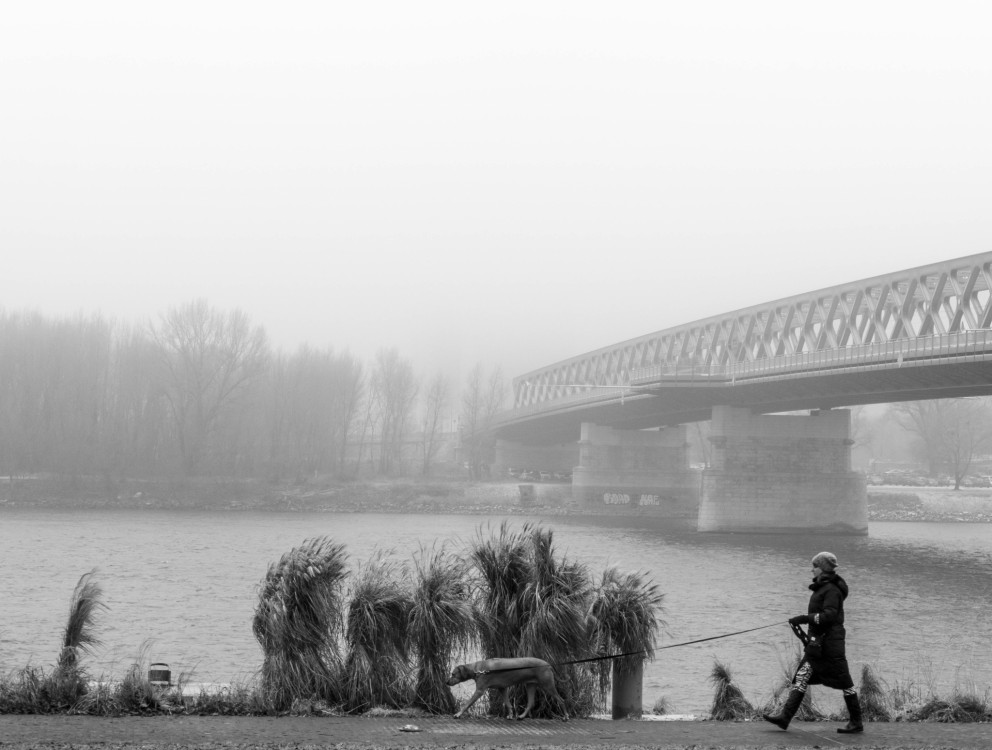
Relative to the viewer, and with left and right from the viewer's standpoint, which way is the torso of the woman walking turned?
facing to the left of the viewer

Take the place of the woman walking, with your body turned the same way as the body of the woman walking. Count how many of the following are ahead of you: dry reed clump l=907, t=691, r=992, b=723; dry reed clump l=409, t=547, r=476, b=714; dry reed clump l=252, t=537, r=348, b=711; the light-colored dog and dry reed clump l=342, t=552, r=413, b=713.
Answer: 4

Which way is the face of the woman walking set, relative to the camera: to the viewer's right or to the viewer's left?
to the viewer's left

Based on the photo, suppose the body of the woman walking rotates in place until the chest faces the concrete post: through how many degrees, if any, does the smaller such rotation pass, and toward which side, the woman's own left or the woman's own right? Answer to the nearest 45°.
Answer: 0° — they already face it

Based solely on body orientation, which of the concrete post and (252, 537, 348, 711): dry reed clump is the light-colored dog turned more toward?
the dry reed clump

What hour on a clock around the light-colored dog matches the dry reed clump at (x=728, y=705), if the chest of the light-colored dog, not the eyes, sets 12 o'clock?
The dry reed clump is roughly at 5 o'clock from the light-colored dog.

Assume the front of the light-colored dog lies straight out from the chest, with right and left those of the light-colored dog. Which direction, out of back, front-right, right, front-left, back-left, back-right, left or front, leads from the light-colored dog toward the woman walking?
back

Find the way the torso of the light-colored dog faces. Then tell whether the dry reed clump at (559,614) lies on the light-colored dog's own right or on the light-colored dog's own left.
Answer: on the light-colored dog's own right

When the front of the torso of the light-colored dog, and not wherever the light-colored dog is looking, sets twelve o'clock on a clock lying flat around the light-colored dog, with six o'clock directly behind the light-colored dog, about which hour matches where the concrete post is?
The concrete post is roughly at 5 o'clock from the light-colored dog.

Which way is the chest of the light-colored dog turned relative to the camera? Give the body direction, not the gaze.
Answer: to the viewer's left

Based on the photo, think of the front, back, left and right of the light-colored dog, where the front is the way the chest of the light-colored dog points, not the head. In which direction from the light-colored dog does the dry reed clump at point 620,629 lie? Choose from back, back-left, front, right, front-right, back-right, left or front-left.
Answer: back-right
